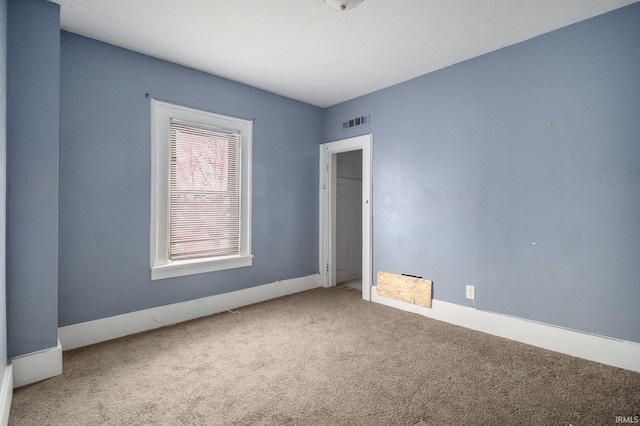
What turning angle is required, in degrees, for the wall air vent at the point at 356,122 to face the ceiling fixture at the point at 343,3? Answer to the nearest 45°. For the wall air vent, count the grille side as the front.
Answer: approximately 45° to its left

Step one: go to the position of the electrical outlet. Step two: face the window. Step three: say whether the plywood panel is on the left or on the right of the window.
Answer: right

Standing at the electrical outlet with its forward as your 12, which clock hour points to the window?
The window is roughly at 1 o'clock from the electrical outlet.

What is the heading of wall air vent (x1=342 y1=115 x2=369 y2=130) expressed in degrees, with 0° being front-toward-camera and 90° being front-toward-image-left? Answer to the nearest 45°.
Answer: approximately 45°

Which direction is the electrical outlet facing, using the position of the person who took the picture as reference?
facing the viewer and to the left of the viewer

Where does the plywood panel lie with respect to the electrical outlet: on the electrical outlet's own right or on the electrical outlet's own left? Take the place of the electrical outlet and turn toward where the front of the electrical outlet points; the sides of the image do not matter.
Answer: on the electrical outlet's own right

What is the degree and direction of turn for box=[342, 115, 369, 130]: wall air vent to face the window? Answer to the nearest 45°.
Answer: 0° — it already faces it

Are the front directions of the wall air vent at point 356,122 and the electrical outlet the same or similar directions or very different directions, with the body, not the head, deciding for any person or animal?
same or similar directions

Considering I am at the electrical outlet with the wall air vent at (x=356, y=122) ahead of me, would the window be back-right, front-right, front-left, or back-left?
front-left

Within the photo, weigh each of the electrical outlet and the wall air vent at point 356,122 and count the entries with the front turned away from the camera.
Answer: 0
